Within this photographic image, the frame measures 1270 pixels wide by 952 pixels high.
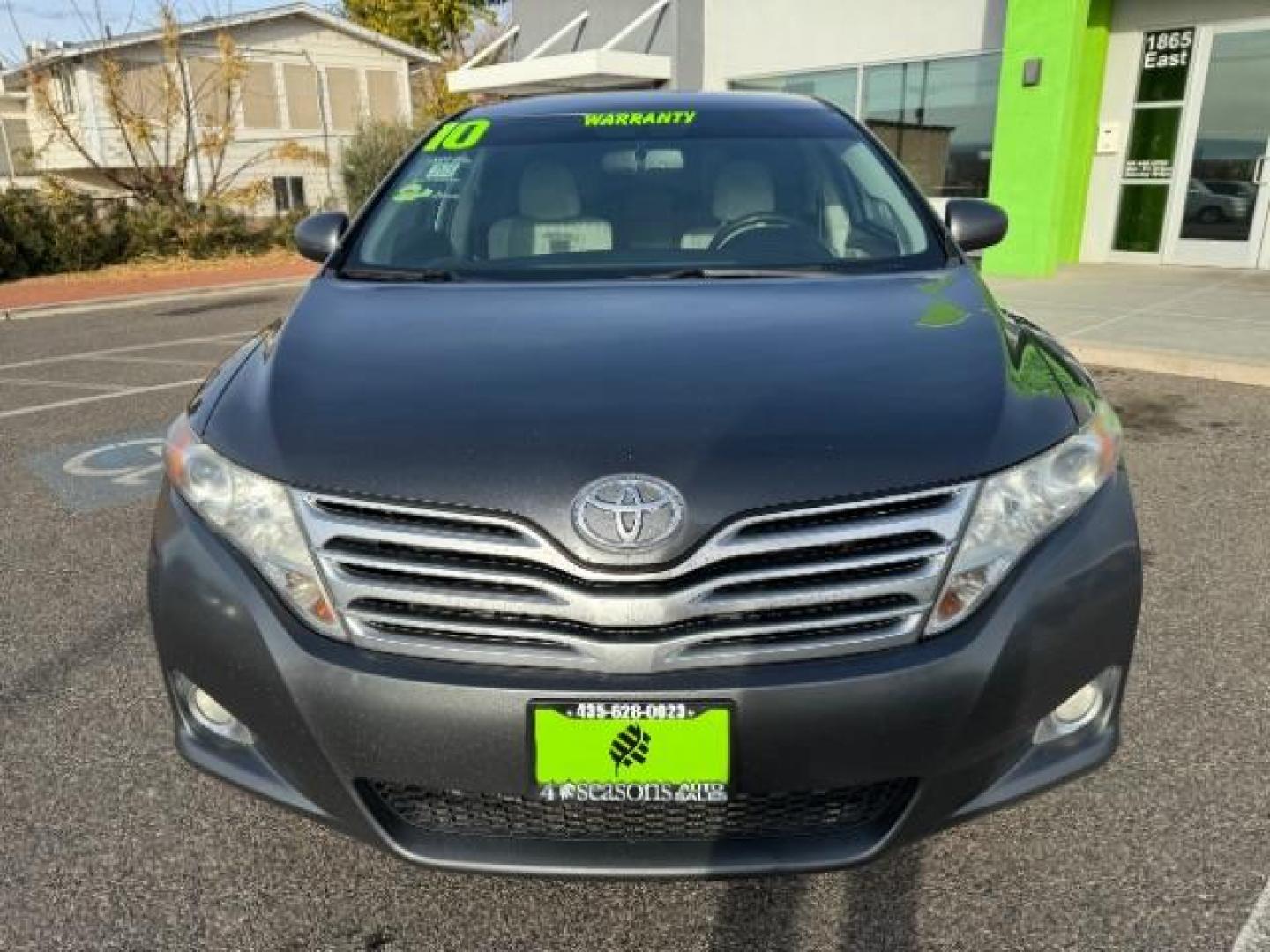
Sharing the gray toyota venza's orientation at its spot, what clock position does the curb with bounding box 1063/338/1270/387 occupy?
The curb is roughly at 7 o'clock from the gray toyota venza.

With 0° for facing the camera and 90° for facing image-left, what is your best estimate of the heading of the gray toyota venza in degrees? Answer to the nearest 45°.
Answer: approximately 0°

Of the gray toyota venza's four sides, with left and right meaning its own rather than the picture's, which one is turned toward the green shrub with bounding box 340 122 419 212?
back

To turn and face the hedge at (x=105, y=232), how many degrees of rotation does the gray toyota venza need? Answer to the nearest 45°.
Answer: approximately 135° to its right

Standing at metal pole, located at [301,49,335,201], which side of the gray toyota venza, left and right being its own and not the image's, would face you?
back

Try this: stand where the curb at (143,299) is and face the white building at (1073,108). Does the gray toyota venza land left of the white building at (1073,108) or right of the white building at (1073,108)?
right

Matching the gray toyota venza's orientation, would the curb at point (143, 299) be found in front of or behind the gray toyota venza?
behind

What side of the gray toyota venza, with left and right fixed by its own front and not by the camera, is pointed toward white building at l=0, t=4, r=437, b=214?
back
